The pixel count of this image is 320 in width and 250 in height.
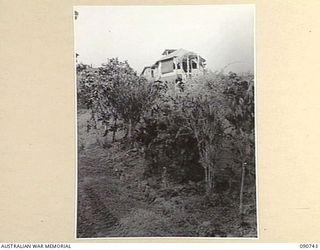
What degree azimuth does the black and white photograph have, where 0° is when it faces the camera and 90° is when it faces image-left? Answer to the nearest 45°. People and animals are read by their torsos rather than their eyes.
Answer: approximately 0°
